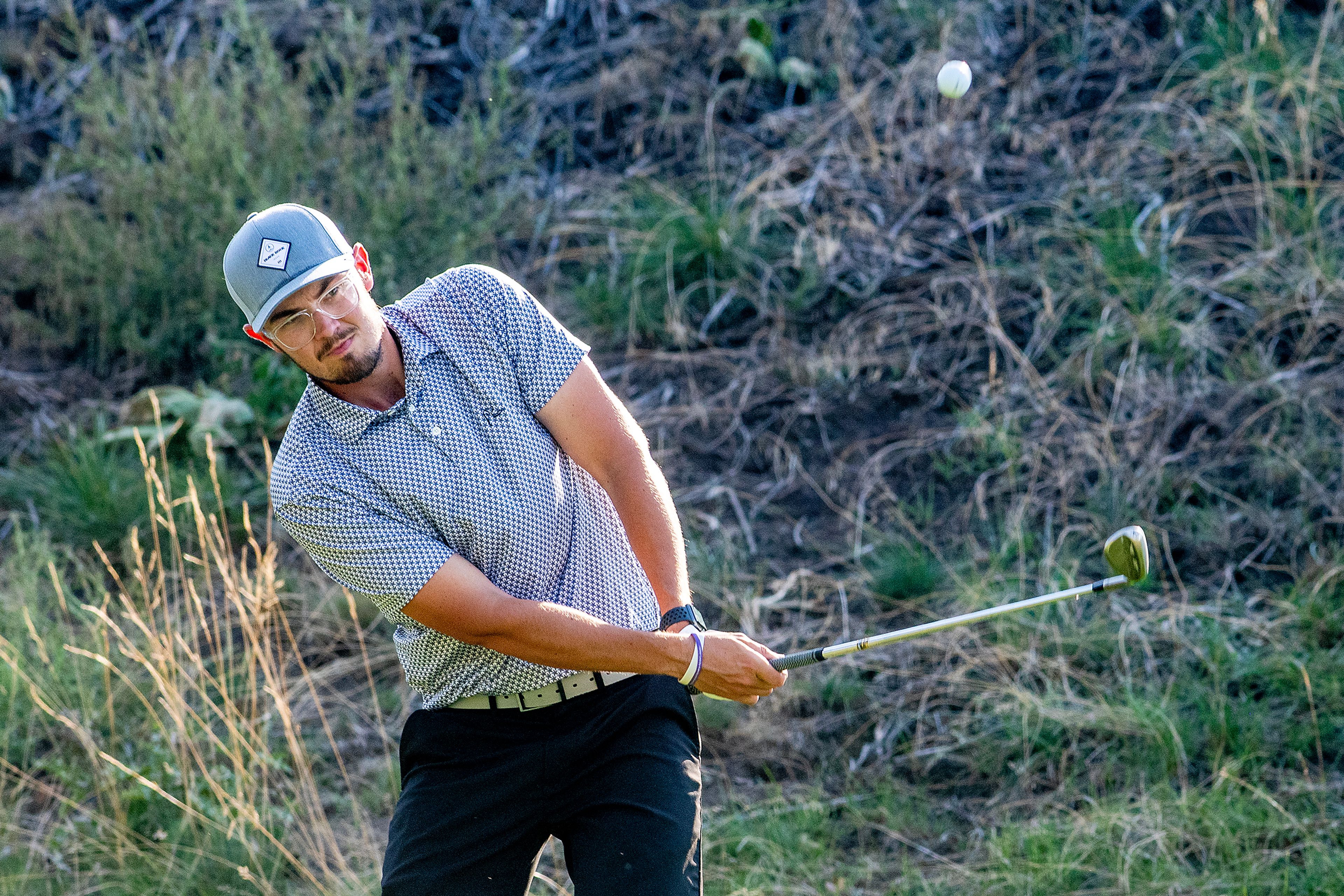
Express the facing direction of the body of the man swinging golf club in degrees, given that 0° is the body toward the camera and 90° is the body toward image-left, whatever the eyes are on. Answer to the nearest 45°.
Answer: approximately 0°

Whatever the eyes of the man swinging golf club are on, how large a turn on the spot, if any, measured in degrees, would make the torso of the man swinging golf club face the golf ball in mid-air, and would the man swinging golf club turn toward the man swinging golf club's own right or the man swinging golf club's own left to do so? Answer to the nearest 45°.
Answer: approximately 135° to the man swinging golf club's own left
